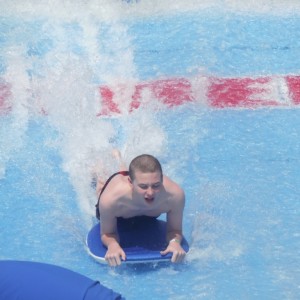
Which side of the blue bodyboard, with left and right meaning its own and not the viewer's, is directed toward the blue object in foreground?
front

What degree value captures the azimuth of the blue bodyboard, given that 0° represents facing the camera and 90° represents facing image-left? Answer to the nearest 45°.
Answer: approximately 0°
